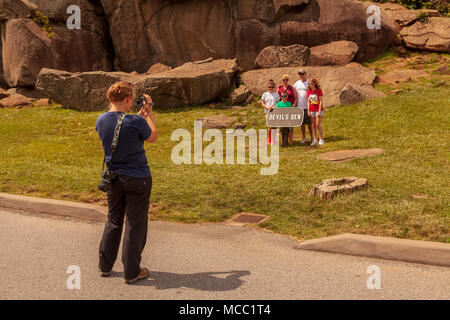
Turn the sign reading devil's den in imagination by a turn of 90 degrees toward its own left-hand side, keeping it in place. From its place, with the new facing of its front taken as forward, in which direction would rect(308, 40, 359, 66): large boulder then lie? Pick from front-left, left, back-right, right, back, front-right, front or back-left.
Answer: left

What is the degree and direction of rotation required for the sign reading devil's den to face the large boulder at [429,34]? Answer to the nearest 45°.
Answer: approximately 135° to its left

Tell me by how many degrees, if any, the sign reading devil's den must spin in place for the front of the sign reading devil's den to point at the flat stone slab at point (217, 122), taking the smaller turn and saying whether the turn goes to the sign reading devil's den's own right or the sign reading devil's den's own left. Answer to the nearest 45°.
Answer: approximately 135° to the sign reading devil's den's own right

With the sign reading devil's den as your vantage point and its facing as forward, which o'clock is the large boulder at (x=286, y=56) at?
The large boulder is roughly at 6 o'clock from the sign reading devil's den.

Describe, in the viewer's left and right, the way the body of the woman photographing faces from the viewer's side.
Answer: facing away from the viewer and to the right of the viewer

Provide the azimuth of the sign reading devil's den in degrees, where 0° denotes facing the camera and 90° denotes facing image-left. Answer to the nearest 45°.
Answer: approximately 0°

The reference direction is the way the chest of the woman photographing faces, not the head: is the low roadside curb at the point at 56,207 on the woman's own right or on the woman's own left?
on the woman's own left

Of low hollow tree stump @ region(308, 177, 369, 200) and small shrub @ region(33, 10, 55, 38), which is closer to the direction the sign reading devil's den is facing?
the low hollow tree stump

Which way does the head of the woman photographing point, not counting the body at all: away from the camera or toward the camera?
away from the camera
